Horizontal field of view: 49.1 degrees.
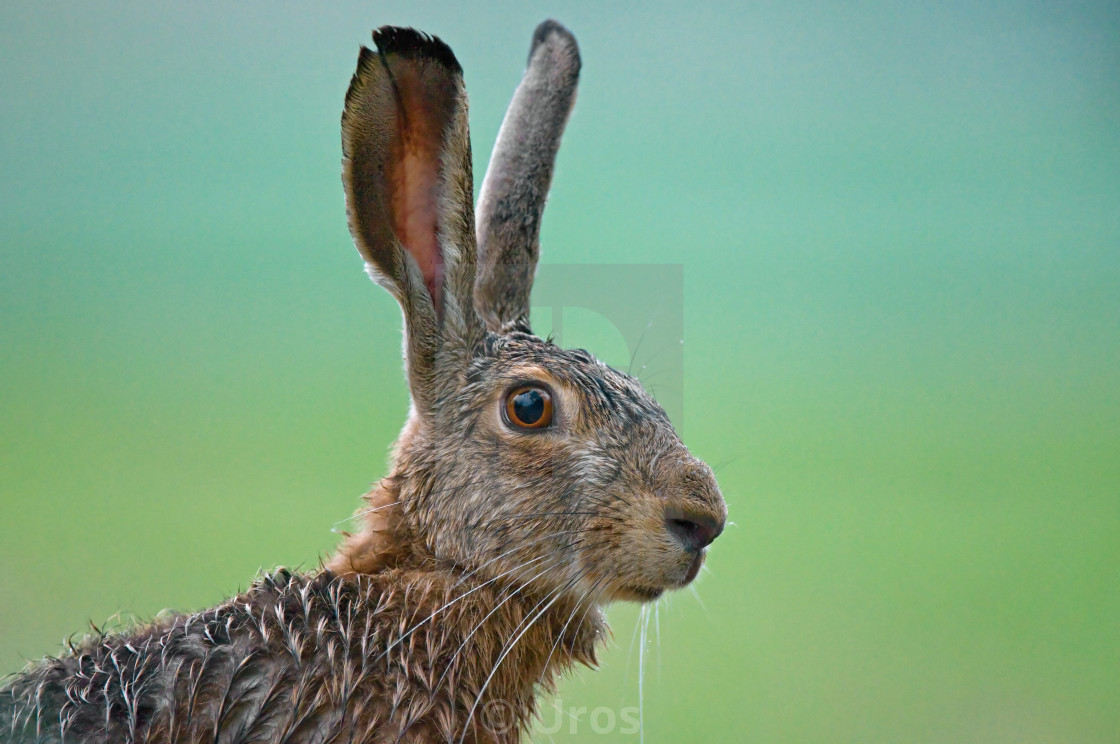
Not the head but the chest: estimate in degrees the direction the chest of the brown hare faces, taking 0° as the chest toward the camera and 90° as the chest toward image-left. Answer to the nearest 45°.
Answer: approximately 270°
